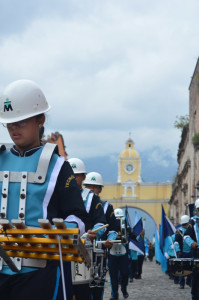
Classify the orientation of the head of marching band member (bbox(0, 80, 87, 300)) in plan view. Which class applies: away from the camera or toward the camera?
toward the camera

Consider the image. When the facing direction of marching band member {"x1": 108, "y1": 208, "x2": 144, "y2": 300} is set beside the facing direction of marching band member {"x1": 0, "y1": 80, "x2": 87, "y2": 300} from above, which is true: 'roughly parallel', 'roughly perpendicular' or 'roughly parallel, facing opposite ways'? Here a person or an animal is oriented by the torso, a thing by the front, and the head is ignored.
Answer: roughly parallel

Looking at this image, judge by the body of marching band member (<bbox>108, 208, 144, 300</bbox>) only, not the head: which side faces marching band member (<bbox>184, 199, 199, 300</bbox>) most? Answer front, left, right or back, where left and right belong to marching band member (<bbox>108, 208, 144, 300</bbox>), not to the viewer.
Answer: left

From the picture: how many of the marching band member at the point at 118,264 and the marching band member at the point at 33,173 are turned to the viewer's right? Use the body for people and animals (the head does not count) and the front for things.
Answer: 0

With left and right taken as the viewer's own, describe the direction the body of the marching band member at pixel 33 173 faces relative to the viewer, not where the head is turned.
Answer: facing the viewer and to the left of the viewer
